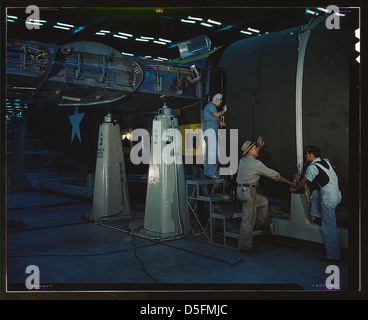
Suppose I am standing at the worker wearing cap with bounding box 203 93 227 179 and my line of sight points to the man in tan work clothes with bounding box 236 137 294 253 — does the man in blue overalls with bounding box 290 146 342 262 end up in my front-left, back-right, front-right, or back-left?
front-left

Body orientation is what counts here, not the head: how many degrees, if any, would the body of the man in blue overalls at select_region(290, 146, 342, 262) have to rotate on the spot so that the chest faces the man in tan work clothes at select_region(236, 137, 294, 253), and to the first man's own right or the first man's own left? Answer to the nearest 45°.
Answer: approximately 45° to the first man's own left

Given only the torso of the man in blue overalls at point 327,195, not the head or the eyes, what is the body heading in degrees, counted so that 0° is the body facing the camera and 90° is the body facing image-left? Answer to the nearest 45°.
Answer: approximately 135°

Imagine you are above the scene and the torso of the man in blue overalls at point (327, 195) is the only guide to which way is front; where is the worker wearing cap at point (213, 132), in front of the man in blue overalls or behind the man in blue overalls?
in front

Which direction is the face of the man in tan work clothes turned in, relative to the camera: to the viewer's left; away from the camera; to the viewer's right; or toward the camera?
to the viewer's right

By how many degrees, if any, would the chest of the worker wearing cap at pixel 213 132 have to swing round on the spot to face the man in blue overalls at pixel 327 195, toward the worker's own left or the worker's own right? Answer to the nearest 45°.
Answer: approximately 45° to the worker's own right

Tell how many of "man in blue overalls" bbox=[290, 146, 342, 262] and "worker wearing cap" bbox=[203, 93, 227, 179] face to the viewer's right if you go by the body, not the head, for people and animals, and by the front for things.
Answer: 1

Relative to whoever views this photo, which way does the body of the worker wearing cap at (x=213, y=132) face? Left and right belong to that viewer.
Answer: facing to the right of the viewer
